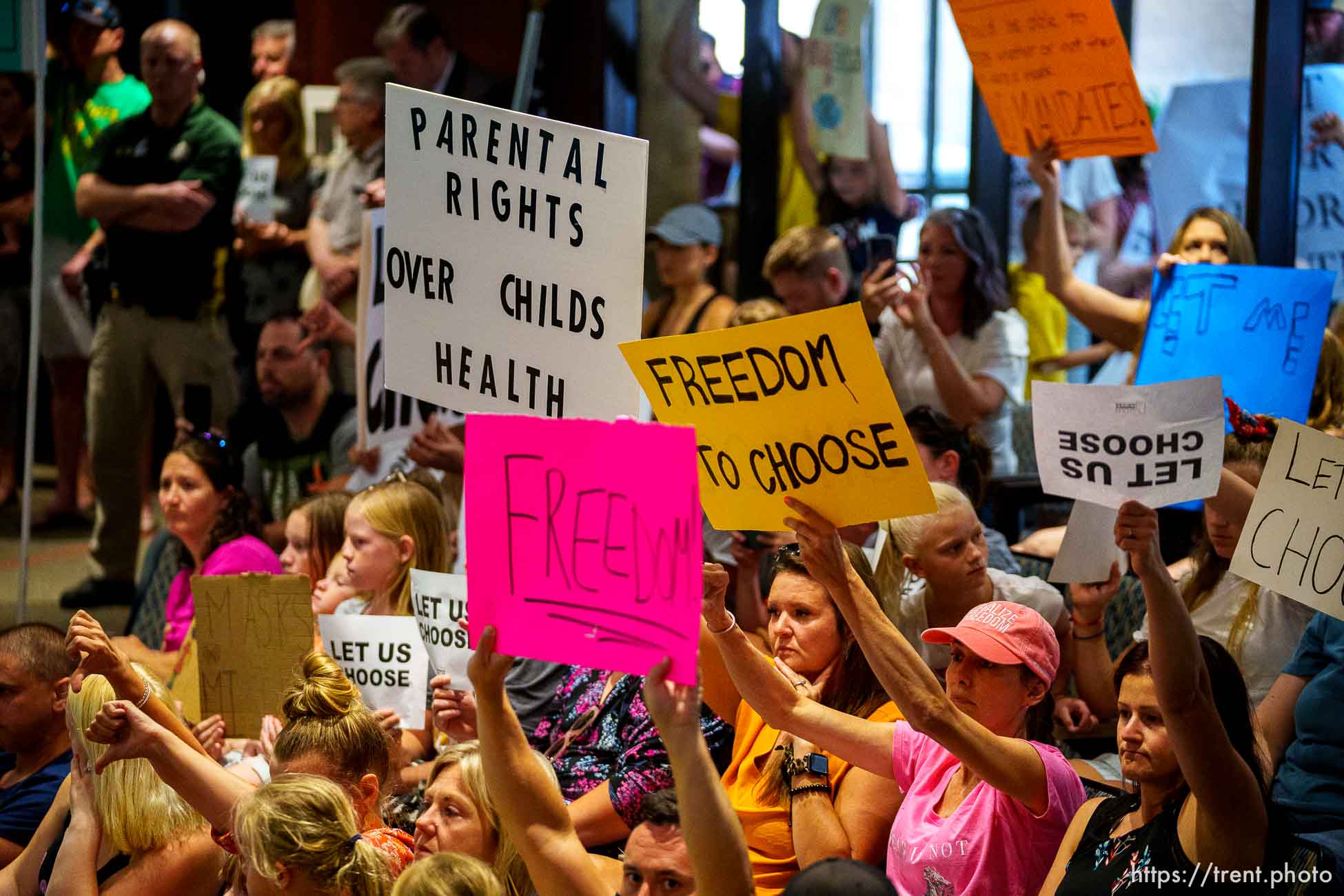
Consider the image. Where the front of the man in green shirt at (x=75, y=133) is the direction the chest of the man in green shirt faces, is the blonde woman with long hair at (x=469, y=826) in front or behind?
in front

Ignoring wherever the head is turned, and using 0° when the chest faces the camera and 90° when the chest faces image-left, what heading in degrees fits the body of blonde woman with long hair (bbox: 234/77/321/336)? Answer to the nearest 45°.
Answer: approximately 45°

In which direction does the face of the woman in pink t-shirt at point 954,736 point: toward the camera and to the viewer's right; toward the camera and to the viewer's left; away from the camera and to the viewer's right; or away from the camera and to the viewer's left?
toward the camera and to the viewer's left

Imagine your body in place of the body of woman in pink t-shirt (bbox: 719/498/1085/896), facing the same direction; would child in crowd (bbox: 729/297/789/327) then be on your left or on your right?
on your right

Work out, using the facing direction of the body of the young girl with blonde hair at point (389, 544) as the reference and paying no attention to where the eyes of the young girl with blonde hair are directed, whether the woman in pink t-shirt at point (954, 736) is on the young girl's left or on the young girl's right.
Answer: on the young girl's left

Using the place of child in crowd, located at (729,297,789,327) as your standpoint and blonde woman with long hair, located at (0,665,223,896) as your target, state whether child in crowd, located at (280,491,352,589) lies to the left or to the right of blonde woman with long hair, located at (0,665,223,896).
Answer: right

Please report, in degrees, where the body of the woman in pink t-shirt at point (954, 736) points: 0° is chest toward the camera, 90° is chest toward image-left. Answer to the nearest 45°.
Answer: approximately 45°

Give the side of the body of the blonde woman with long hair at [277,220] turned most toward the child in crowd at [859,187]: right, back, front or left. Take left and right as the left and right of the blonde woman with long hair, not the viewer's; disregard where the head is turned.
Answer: left
